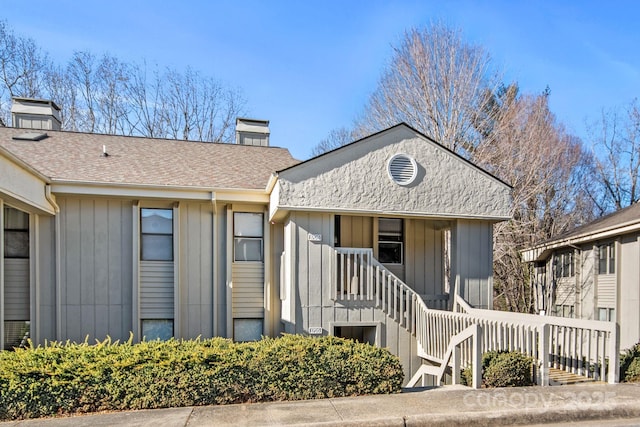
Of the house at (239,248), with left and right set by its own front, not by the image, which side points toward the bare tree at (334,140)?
back

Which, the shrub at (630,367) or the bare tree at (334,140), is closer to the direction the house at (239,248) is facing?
the shrub

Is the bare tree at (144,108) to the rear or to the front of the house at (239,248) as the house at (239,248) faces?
to the rear

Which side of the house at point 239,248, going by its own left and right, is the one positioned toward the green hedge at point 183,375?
front

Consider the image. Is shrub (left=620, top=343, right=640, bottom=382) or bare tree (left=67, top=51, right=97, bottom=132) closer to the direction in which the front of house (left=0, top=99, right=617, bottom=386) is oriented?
the shrub

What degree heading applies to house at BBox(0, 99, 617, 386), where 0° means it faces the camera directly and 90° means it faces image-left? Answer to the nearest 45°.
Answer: approximately 0°
